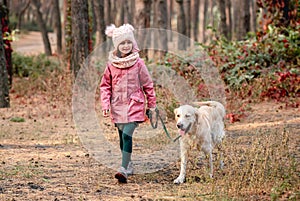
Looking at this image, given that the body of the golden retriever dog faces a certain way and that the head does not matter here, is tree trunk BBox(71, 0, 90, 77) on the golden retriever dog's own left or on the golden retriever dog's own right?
on the golden retriever dog's own right

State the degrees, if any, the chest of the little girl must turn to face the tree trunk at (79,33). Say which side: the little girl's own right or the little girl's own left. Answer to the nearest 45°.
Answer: approximately 180°

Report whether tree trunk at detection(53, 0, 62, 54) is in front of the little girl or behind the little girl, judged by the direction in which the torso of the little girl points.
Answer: behind

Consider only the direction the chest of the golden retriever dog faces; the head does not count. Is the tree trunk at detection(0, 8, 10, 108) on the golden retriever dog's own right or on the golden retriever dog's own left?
on the golden retriever dog's own right

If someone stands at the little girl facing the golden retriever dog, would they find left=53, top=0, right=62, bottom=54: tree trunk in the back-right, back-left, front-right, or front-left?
back-left

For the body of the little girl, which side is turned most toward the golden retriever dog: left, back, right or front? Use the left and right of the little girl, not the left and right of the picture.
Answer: left

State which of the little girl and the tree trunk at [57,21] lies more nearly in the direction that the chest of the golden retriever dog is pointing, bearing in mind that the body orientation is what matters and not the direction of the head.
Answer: the little girl

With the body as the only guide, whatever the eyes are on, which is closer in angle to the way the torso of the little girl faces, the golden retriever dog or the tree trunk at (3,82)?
the golden retriever dog

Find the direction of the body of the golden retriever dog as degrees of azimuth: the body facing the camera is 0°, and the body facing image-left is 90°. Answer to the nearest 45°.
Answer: approximately 45°

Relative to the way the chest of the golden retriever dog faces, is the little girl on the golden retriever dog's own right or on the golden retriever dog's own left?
on the golden retriever dog's own right
